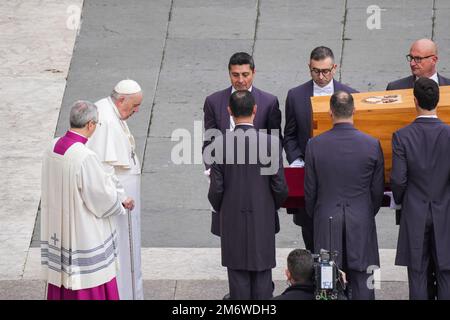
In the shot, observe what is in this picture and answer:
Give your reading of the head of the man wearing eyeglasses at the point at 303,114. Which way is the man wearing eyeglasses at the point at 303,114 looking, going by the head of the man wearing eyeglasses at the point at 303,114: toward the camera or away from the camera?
toward the camera

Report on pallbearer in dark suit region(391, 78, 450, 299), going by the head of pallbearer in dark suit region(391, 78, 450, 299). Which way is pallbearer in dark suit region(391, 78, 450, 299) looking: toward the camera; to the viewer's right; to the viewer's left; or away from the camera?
away from the camera

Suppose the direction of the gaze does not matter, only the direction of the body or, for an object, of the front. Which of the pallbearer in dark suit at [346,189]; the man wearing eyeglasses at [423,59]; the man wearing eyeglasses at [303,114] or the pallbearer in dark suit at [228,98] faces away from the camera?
the pallbearer in dark suit at [346,189]

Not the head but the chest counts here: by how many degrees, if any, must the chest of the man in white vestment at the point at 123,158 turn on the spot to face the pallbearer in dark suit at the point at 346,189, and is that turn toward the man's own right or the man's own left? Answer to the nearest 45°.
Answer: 0° — they already face them

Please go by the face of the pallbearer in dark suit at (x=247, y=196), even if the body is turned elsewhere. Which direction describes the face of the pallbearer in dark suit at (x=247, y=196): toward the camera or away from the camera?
away from the camera

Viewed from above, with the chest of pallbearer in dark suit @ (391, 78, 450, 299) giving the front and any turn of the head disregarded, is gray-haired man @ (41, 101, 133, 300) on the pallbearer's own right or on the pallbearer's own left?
on the pallbearer's own left

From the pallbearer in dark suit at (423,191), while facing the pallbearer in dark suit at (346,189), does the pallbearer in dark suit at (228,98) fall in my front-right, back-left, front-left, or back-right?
front-right

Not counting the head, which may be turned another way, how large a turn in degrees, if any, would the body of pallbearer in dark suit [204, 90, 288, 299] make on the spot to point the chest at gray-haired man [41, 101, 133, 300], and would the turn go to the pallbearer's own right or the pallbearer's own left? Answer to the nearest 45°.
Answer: approximately 90° to the pallbearer's own left

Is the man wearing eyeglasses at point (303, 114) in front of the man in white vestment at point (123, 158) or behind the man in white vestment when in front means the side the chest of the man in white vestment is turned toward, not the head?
in front

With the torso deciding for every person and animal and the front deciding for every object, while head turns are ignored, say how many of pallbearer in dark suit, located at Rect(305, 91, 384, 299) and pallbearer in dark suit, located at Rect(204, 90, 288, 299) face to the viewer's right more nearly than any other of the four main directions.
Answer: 0

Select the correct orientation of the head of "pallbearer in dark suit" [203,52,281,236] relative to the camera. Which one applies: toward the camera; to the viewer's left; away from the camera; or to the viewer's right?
toward the camera

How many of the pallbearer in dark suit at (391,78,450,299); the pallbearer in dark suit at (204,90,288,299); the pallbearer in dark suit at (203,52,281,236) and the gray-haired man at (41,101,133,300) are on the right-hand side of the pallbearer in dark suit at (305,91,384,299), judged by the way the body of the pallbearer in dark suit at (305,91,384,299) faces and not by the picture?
1

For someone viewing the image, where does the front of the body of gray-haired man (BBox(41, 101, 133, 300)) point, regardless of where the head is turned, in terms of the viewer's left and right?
facing away from the viewer and to the right of the viewer

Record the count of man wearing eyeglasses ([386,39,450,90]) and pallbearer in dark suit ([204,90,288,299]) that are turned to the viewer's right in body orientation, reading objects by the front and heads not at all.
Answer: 0

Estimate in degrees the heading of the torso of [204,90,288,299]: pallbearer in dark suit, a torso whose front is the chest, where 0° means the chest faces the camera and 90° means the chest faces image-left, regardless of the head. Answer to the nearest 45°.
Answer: approximately 180°

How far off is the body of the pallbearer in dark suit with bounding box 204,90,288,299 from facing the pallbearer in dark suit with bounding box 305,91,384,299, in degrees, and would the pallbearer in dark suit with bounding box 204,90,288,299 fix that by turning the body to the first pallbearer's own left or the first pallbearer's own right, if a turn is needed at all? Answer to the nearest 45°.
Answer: approximately 90° to the first pallbearer's own right

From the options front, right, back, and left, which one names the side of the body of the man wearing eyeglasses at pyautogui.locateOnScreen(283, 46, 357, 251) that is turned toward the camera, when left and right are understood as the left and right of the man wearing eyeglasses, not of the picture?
front

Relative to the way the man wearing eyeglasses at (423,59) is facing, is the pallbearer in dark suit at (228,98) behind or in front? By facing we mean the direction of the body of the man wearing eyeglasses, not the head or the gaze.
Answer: in front

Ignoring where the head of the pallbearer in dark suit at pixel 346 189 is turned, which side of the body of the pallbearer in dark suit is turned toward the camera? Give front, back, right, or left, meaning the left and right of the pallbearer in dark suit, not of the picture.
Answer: back
